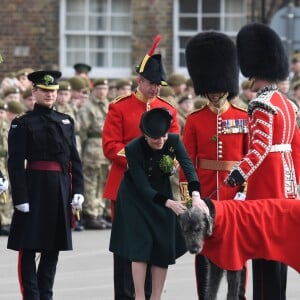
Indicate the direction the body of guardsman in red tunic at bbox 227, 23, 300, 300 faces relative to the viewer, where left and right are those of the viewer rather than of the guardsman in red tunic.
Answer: facing away from the viewer and to the left of the viewer

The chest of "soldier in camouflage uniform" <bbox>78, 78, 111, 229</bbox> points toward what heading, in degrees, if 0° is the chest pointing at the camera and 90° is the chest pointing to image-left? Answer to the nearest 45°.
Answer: approximately 315°

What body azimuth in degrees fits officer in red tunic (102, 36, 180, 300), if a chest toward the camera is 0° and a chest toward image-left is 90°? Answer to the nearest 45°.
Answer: approximately 315°

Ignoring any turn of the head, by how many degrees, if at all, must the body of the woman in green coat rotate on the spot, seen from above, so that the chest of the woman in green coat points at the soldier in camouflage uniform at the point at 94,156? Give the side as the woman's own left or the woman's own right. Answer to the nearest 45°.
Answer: approximately 135° to the woman's own left

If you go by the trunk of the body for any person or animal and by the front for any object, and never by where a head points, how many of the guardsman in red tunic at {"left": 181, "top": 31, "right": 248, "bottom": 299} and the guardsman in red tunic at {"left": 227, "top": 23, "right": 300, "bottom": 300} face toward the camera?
1

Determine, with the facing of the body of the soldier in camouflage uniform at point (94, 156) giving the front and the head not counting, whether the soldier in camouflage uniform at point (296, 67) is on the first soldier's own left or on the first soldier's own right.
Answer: on the first soldier's own left

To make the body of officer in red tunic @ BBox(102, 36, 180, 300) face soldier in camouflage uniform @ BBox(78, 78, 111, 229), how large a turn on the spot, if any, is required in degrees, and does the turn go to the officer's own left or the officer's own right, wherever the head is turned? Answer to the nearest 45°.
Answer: approximately 135° to the officer's own left

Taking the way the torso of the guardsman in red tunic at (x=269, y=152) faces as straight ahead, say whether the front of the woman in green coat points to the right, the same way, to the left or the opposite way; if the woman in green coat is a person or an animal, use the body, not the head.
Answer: the opposite way

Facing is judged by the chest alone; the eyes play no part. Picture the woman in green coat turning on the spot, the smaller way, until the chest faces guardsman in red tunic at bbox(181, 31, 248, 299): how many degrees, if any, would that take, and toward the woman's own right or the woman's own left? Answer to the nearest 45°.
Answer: approximately 90° to the woman's own left

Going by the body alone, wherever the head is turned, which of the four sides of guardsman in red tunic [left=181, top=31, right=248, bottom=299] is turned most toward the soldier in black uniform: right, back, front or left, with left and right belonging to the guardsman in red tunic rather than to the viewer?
right
